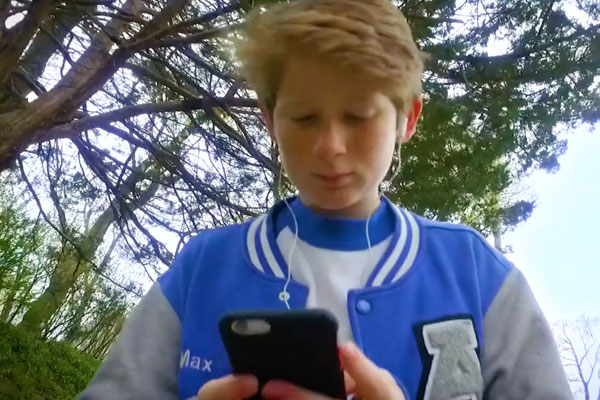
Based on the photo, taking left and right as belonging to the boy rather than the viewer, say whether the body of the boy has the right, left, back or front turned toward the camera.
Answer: front

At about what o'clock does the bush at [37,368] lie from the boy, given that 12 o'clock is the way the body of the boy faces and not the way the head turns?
The bush is roughly at 5 o'clock from the boy.

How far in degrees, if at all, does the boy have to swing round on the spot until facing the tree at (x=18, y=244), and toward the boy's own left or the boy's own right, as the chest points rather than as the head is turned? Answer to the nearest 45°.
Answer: approximately 135° to the boy's own right

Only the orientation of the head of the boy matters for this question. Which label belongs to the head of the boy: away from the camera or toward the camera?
toward the camera
